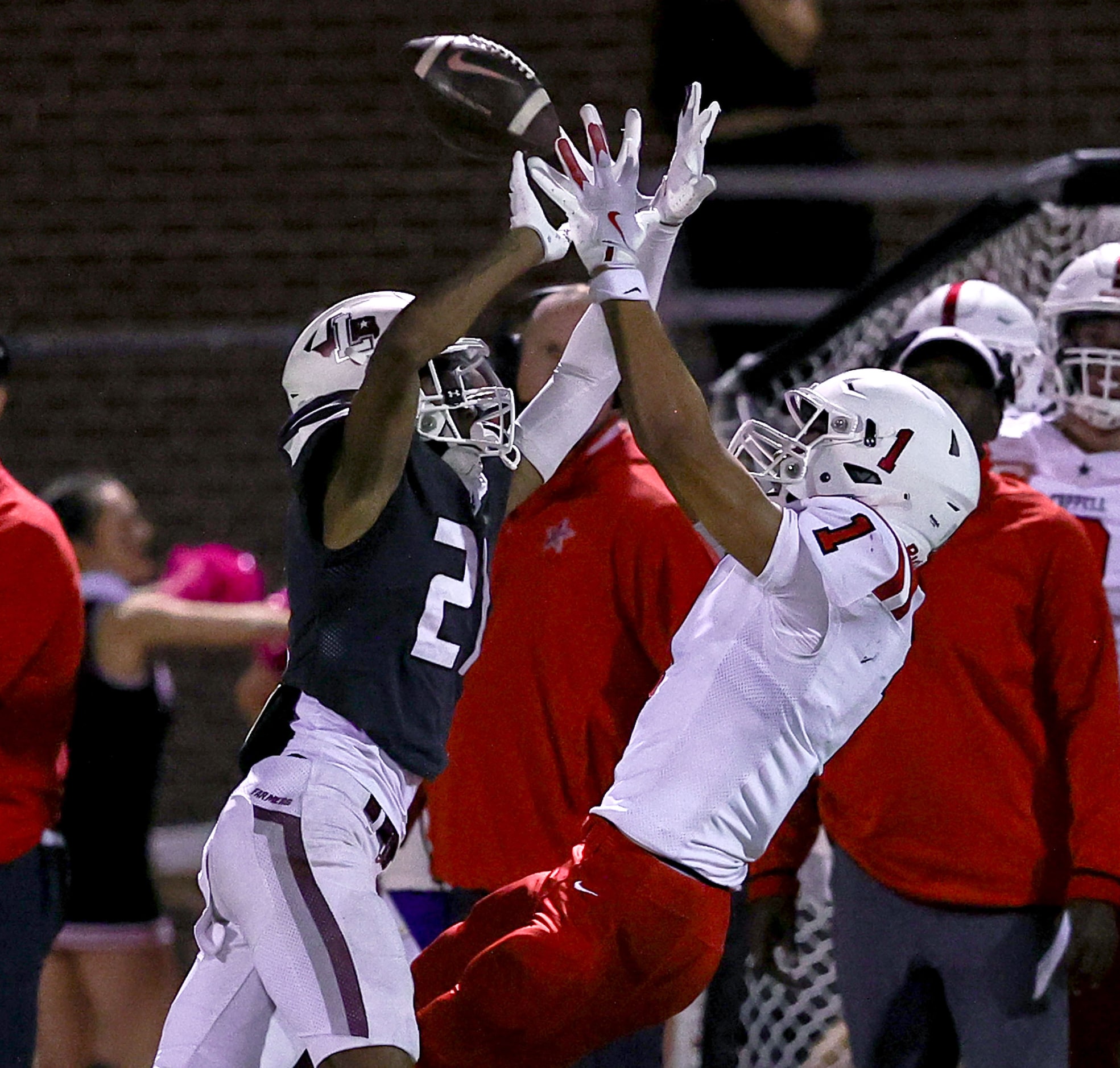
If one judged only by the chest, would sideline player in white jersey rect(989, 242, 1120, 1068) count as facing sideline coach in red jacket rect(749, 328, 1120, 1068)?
yes

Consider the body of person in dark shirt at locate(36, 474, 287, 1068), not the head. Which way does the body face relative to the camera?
to the viewer's right

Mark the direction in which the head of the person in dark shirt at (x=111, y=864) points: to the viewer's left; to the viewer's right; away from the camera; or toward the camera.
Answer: to the viewer's right

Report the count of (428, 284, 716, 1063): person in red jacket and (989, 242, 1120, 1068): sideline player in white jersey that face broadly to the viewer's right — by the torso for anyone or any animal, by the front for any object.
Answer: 0

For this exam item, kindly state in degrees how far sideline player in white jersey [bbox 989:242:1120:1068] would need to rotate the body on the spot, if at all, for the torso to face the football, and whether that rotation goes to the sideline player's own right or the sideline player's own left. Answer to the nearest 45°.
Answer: approximately 45° to the sideline player's own right

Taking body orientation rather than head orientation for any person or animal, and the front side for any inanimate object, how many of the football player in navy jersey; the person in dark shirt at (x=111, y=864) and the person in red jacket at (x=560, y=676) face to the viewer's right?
2

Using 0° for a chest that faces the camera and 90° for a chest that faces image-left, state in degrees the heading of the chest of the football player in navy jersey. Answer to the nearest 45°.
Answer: approximately 270°

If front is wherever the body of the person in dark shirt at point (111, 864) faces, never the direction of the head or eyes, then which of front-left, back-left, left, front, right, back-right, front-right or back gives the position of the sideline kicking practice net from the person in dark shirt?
front

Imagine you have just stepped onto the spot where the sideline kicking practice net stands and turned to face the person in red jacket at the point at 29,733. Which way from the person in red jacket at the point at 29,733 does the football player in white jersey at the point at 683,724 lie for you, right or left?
left

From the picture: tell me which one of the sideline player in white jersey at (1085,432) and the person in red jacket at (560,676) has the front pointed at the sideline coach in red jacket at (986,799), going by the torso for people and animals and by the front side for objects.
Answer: the sideline player in white jersey

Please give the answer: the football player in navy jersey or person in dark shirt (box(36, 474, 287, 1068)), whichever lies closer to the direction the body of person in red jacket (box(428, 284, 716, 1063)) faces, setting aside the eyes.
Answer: the football player in navy jersey

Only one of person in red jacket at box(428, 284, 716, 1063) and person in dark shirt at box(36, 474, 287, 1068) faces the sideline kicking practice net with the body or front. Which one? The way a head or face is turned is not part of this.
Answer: the person in dark shirt

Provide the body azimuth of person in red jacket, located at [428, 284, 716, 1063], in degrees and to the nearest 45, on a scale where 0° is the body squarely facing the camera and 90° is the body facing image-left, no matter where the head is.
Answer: approximately 45°

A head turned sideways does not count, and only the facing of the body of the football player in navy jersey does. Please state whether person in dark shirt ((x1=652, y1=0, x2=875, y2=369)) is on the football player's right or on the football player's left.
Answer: on the football player's left

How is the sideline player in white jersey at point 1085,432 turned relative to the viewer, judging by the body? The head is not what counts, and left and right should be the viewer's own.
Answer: facing the viewer
